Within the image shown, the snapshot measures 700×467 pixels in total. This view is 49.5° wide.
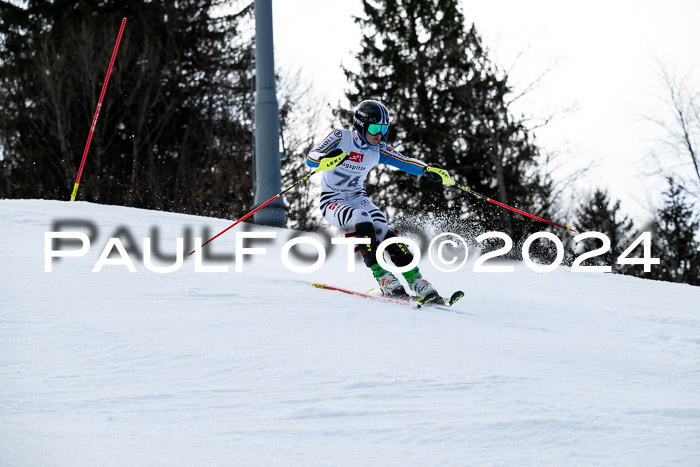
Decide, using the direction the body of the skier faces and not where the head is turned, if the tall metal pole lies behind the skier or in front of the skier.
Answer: behind

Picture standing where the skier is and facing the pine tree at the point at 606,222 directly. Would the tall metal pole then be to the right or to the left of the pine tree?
left
